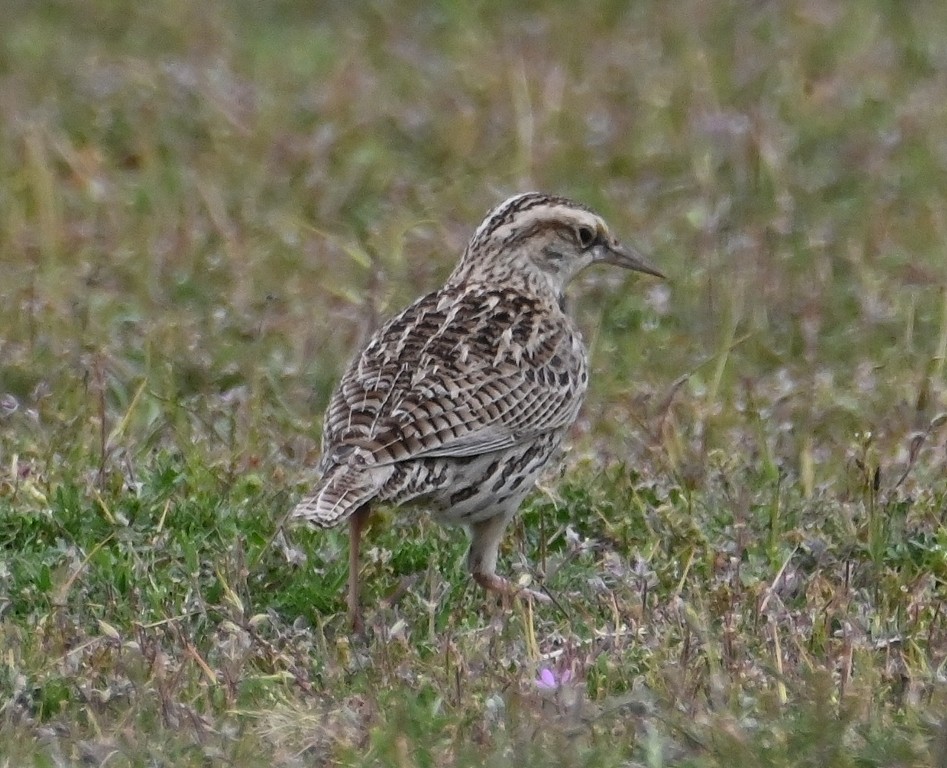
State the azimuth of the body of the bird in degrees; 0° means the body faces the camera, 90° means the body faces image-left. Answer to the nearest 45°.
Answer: approximately 225°
